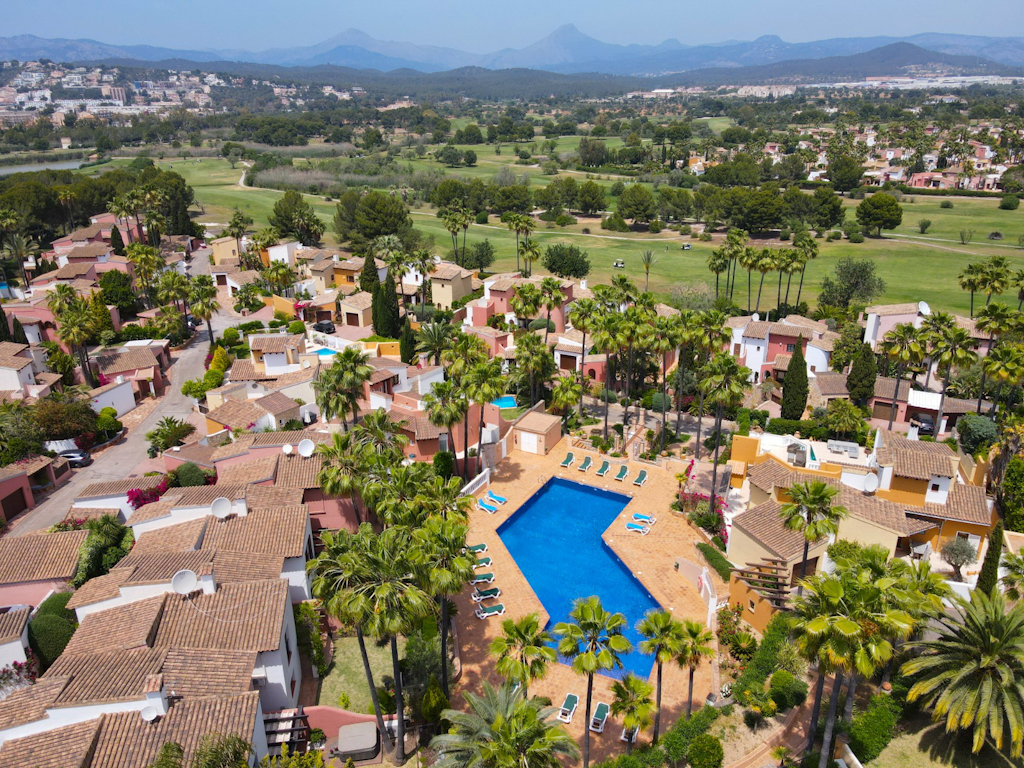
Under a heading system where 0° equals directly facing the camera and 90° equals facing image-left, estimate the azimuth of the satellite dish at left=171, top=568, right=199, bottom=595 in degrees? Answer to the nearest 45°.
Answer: approximately 0°

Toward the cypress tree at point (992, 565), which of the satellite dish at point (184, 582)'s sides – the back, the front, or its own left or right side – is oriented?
left

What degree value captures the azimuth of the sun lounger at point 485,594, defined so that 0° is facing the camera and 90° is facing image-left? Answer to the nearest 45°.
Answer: approximately 270°

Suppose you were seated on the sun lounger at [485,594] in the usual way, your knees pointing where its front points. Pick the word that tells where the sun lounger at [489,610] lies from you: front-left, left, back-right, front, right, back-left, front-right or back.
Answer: right

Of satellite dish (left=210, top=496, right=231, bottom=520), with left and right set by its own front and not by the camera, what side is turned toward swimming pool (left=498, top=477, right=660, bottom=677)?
left

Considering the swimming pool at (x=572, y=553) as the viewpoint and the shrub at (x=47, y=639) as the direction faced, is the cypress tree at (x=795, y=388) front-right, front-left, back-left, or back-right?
back-right

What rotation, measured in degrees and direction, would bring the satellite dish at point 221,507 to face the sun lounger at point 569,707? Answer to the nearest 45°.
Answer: approximately 45° to its left

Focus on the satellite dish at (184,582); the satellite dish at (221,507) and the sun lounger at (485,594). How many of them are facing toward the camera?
2

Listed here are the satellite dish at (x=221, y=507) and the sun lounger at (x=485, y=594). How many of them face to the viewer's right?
1

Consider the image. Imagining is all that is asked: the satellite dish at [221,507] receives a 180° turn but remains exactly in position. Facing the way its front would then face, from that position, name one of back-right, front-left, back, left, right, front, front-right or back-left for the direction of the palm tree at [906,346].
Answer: right

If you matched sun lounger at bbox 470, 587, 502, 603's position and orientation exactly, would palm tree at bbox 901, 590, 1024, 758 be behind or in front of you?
in front
